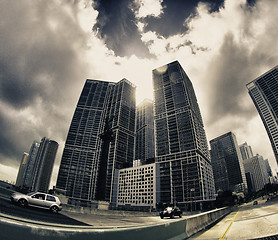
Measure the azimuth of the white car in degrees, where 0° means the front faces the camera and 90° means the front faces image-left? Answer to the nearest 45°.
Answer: approximately 90°

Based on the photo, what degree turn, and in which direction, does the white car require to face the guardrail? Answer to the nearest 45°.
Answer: approximately 90° to its left
